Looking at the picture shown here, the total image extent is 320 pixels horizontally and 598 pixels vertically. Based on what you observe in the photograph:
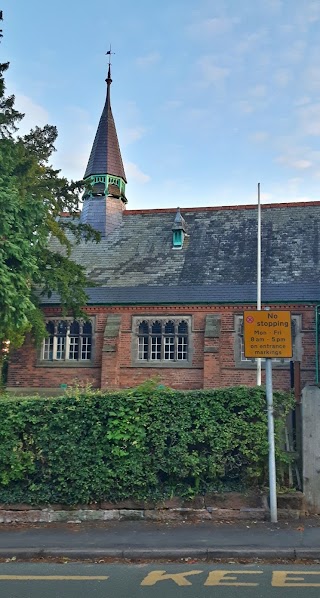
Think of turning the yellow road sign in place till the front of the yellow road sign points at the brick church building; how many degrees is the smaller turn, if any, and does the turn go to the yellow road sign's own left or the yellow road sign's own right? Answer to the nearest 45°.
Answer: approximately 180°

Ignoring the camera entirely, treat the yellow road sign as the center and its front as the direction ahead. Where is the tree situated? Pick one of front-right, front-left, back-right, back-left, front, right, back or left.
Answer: back-right

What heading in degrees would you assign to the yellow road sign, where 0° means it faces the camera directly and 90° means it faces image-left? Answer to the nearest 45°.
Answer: approximately 0°
